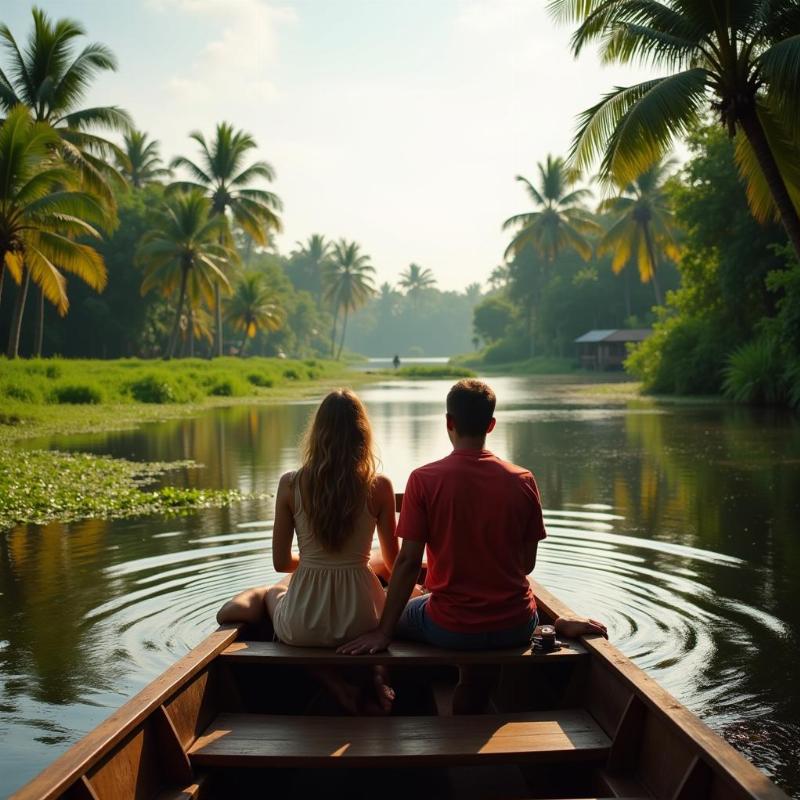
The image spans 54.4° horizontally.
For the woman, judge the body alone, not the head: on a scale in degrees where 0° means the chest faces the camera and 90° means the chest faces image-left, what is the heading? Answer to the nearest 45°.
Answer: approximately 180°

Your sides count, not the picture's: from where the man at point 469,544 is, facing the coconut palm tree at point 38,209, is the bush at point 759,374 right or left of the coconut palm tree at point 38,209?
right

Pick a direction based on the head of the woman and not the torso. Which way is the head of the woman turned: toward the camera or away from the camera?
away from the camera

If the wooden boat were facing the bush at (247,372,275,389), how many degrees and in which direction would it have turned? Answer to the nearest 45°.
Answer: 0° — it already faces it

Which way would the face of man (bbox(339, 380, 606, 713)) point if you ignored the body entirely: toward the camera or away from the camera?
away from the camera

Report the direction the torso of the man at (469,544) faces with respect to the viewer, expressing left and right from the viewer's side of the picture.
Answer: facing away from the viewer

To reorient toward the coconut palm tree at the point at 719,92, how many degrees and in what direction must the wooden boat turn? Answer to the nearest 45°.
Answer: approximately 45° to its right

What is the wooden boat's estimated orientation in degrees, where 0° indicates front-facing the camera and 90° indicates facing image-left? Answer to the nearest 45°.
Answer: approximately 180°
